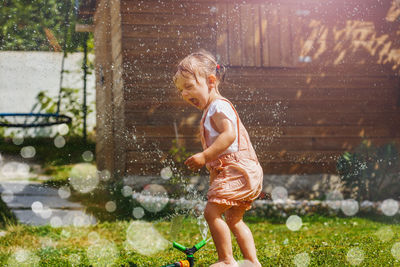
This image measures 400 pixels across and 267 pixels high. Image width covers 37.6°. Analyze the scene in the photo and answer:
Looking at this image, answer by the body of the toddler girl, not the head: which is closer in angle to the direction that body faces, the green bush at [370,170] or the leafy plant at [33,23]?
the leafy plant

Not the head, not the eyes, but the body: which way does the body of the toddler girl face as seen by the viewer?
to the viewer's left

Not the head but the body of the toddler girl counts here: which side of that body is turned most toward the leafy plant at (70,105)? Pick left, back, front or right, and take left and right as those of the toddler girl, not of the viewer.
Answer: right

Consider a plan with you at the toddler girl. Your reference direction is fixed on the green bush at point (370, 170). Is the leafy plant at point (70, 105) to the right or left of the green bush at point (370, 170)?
left

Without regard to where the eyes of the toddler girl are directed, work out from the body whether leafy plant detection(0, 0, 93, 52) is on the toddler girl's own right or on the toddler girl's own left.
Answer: on the toddler girl's own right

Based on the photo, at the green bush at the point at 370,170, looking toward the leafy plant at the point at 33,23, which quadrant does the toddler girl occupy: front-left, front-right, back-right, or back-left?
front-left

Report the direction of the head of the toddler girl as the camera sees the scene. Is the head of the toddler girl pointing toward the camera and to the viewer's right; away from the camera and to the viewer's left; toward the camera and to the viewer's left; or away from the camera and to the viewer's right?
toward the camera and to the viewer's left

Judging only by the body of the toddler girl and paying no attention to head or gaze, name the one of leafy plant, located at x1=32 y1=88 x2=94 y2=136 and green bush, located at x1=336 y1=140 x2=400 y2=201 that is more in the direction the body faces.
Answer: the leafy plant
